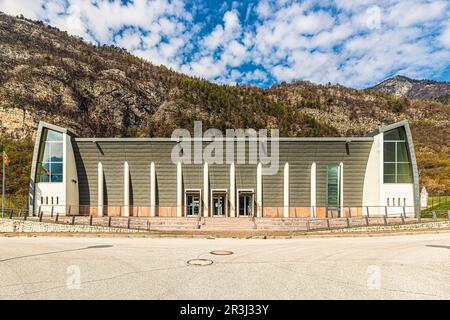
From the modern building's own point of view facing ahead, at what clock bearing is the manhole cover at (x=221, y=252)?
The manhole cover is roughly at 12 o'clock from the modern building.

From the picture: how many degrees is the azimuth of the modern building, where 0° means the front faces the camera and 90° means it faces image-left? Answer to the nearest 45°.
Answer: approximately 0°

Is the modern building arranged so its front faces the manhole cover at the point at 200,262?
yes
